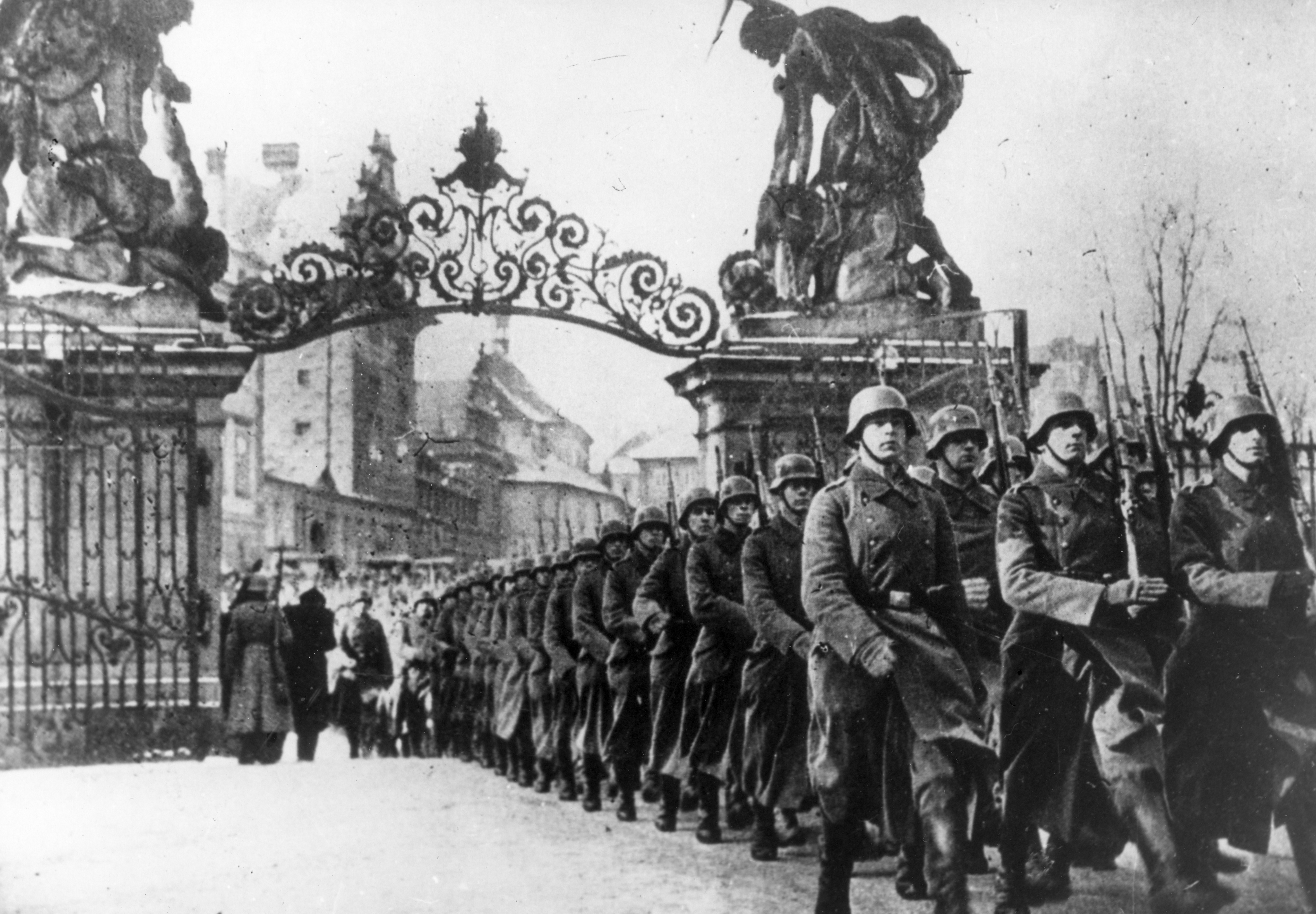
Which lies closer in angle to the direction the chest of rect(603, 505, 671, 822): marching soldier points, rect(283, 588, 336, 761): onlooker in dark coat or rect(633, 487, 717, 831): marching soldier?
the marching soldier

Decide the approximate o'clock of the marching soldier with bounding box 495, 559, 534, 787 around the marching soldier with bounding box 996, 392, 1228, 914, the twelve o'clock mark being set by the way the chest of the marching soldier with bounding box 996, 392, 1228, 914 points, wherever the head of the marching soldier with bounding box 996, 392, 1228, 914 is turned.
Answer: the marching soldier with bounding box 495, 559, 534, 787 is roughly at 6 o'clock from the marching soldier with bounding box 996, 392, 1228, 914.

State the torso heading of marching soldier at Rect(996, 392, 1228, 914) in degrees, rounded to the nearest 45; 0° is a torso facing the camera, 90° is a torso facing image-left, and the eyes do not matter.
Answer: approximately 315°

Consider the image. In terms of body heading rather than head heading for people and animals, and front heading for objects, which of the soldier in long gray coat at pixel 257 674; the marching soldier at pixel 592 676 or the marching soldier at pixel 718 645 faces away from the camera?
the soldier in long gray coat

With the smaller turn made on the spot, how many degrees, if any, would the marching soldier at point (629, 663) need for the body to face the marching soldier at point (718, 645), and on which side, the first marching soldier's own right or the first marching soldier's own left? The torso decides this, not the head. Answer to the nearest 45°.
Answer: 0° — they already face them

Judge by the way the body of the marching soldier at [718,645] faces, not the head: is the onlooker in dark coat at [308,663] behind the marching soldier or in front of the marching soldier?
behind

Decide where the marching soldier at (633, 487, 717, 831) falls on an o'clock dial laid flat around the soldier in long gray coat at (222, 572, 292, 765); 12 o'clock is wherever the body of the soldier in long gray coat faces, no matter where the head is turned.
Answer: The marching soldier is roughly at 5 o'clock from the soldier in long gray coat.

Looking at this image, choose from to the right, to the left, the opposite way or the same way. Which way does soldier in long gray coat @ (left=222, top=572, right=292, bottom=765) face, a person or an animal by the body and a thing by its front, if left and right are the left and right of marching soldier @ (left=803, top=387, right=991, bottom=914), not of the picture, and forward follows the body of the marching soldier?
the opposite way

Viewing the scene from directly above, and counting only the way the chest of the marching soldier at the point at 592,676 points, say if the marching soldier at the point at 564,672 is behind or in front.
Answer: behind

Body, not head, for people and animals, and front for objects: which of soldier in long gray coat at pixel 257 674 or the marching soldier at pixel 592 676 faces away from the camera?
the soldier in long gray coat

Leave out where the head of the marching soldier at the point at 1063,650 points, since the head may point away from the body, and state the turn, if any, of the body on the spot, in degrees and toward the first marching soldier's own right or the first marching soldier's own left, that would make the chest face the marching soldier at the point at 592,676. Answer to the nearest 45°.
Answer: approximately 180°

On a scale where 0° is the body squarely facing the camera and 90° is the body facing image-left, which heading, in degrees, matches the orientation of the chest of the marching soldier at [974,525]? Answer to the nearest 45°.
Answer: approximately 315°

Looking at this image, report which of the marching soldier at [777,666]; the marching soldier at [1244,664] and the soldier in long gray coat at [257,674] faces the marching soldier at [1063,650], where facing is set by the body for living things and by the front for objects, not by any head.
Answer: the marching soldier at [777,666]

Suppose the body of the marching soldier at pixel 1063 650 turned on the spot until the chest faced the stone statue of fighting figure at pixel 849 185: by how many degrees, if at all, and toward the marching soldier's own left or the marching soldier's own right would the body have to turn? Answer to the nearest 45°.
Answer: approximately 135° to the marching soldier's own left
